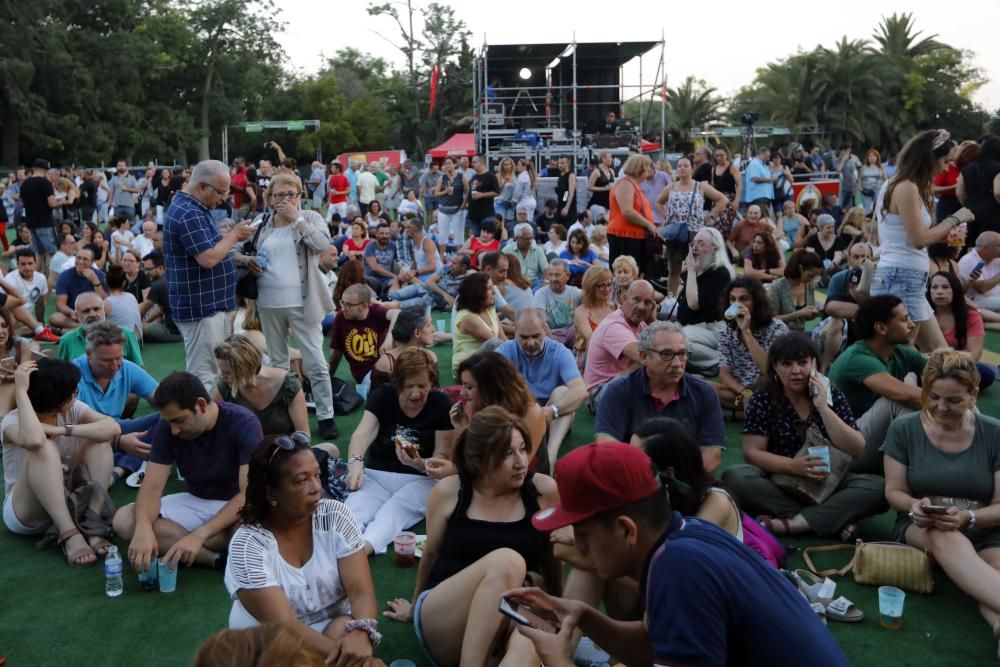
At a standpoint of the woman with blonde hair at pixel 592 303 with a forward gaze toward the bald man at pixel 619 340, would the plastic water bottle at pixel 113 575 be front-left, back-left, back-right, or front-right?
front-right

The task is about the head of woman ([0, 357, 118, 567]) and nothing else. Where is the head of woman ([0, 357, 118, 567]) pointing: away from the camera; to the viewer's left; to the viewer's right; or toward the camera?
to the viewer's right

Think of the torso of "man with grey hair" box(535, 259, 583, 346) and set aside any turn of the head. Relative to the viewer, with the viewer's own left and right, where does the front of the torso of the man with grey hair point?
facing the viewer

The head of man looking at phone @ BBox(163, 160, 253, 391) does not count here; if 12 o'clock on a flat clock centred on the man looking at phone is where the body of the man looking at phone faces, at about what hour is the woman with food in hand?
The woman with food in hand is roughly at 2 o'clock from the man looking at phone.

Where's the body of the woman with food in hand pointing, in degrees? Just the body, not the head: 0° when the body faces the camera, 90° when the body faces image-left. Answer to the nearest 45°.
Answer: approximately 0°

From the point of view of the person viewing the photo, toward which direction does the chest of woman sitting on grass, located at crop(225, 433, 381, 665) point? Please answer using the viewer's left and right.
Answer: facing the viewer and to the right of the viewer

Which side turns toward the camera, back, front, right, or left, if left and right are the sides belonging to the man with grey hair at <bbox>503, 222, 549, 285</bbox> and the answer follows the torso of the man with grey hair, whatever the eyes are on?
front

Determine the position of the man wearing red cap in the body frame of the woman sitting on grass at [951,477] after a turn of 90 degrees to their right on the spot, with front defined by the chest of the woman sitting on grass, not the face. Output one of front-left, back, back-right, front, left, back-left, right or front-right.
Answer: left

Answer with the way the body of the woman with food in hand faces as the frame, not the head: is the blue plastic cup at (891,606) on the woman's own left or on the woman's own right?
on the woman's own left

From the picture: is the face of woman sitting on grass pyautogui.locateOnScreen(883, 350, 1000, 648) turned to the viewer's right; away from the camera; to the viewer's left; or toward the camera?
toward the camera

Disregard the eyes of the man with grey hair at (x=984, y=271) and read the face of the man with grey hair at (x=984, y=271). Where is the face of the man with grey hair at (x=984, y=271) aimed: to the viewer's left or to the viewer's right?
to the viewer's left

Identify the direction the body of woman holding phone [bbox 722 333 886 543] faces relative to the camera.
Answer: toward the camera

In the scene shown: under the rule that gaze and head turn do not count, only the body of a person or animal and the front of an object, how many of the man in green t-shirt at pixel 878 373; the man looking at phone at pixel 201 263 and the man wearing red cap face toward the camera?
0

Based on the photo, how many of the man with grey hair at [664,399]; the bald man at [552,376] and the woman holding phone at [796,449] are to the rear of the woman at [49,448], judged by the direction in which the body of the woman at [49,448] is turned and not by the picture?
0
